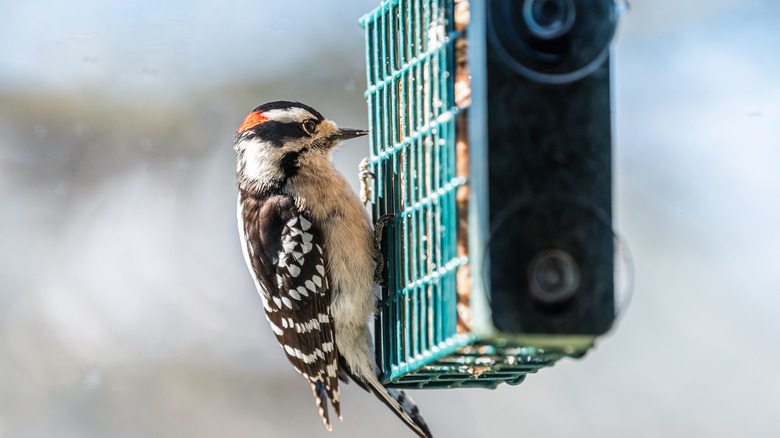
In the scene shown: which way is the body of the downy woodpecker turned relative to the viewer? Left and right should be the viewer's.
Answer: facing to the right of the viewer
